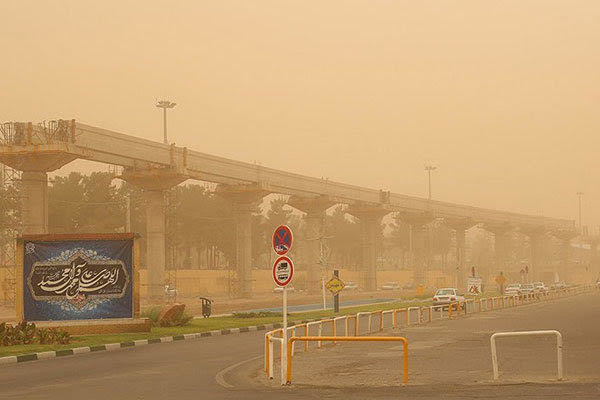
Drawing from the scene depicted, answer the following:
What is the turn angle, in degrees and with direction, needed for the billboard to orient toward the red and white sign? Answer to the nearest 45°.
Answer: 0° — it already faces it

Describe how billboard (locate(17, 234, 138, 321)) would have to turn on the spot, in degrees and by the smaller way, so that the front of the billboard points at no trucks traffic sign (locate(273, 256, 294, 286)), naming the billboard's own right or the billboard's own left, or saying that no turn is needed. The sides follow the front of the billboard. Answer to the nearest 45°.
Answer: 0° — it already faces it

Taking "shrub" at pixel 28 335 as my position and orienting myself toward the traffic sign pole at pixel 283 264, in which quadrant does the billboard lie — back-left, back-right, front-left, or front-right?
back-left

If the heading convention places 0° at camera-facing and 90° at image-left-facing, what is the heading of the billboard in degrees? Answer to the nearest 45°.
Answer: approximately 0°
